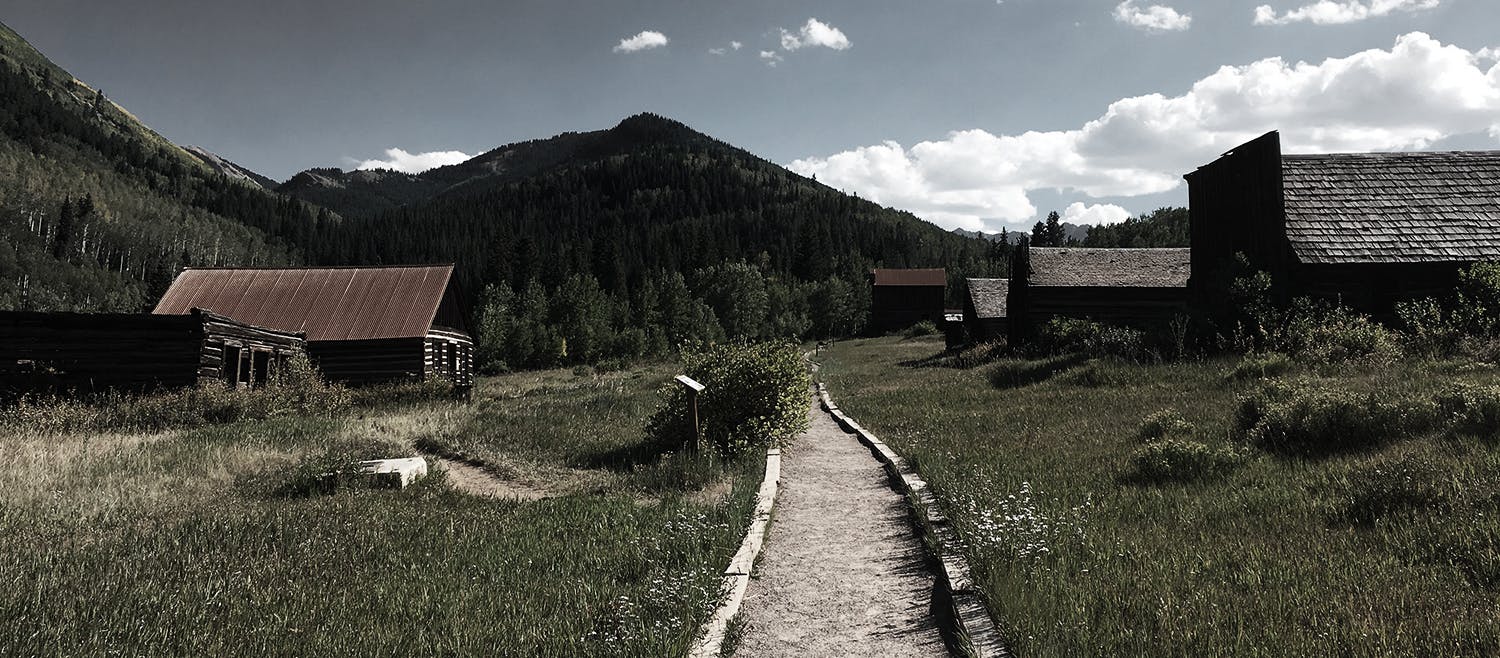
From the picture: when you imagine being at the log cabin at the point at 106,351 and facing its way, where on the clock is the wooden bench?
The wooden bench is roughly at 1 o'clock from the log cabin.

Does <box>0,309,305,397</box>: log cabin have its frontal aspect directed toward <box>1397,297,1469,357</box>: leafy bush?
yes

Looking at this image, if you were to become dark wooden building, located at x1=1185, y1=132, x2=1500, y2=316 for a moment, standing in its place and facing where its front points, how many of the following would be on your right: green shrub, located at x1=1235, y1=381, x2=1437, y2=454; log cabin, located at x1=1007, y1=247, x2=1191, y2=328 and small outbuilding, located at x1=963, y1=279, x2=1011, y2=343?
2

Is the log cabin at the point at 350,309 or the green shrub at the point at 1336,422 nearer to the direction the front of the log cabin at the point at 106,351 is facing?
the green shrub

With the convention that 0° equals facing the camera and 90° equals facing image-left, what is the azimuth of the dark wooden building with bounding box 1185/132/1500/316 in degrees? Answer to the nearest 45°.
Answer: approximately 45°

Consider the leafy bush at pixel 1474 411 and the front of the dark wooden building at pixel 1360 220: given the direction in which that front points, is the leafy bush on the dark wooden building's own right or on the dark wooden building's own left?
on the dark wooden building's own left

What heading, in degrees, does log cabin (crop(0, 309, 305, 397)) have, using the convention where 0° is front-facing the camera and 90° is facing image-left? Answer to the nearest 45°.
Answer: approximately 315°
